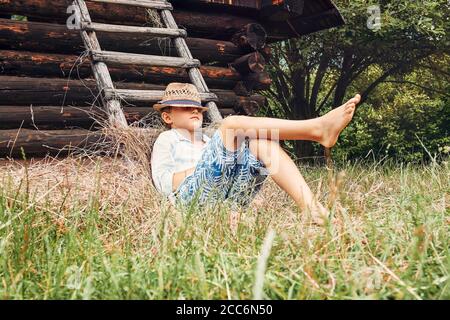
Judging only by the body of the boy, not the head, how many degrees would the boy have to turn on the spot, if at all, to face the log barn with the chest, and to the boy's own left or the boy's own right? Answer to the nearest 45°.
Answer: approximately 180°

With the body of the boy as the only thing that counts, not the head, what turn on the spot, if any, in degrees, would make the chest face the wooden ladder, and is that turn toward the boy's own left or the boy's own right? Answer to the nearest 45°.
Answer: approximately 180°

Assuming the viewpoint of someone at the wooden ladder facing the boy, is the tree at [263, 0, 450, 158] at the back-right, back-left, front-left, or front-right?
back-left

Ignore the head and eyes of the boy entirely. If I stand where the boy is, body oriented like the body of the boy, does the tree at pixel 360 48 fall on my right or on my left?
on my left

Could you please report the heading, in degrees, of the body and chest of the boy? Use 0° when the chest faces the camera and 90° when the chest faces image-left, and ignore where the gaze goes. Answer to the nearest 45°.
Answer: approximately 315°
